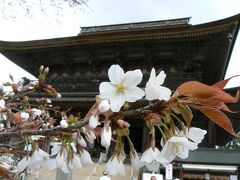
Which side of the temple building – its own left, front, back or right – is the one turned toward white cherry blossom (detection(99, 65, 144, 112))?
front

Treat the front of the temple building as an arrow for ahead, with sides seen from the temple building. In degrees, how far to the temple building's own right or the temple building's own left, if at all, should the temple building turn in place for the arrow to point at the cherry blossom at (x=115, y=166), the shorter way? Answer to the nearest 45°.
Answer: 0° — it already faces it

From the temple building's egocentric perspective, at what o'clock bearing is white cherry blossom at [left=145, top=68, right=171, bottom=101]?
The white cherry blossom is roughly at 12 o'clock from the temple building.

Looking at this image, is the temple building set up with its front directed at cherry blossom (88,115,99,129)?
yes

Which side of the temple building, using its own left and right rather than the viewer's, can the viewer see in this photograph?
front

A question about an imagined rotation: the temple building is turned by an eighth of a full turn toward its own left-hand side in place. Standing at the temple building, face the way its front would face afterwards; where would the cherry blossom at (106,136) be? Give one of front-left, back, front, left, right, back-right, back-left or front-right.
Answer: front-right

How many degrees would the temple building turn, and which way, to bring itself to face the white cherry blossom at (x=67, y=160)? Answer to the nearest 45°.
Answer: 0° — it already faces it

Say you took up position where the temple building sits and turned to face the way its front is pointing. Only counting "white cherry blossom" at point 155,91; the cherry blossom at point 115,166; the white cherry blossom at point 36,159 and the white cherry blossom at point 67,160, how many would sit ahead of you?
4

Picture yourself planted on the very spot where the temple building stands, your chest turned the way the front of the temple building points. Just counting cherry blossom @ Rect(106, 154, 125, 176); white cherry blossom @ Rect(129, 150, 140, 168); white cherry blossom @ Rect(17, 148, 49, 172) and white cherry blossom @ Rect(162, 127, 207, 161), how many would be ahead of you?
4

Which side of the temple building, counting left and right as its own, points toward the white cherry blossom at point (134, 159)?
front

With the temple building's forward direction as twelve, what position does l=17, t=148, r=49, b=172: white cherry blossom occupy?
The white cherry blossom is roughly at 12 o'clock from the temple building.

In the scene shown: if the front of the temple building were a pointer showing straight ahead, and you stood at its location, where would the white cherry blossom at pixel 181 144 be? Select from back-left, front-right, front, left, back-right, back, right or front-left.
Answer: front
